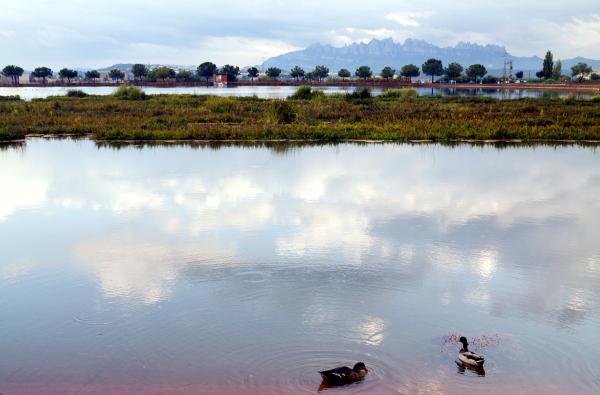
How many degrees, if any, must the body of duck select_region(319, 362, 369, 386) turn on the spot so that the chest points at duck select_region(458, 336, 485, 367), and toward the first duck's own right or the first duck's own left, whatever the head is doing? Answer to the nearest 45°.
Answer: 0° — it already faces it

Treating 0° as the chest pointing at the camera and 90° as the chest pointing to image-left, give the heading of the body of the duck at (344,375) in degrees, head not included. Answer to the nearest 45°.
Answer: approximately 270°

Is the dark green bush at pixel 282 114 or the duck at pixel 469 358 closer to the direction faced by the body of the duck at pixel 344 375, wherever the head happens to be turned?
the duck

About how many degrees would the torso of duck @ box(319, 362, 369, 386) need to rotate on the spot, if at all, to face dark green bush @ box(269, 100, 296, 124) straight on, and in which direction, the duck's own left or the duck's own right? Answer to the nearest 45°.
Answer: approximately 90° to the duck's own left
